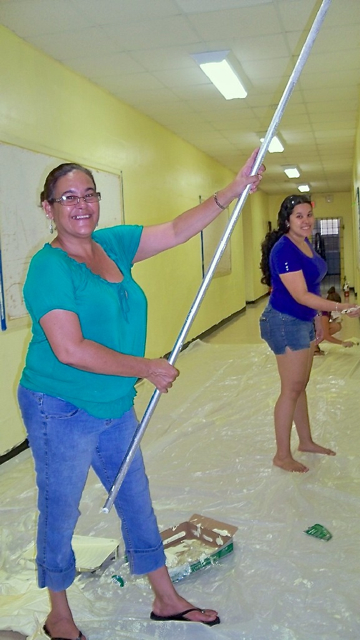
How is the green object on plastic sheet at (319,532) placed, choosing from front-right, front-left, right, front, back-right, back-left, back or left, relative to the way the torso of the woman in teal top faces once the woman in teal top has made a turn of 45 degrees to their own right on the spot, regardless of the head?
back-left

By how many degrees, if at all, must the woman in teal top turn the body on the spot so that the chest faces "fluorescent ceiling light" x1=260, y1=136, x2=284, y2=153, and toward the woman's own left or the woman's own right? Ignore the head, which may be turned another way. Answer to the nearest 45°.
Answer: approximately 135° to the woman's own left

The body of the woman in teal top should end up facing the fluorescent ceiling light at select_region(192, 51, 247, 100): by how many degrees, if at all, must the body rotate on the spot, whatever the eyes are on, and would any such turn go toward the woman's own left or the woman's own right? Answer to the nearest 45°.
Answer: approximately 135° to the woman's own left

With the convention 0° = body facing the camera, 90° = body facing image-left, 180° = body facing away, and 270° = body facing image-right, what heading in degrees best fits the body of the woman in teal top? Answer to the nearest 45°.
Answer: approximately 315°

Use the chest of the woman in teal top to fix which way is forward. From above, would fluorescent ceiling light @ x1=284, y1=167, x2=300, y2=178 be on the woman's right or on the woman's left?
on the woman's left

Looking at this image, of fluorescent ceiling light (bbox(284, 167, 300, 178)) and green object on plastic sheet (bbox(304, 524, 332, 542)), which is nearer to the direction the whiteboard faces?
the green object on plastic sheet

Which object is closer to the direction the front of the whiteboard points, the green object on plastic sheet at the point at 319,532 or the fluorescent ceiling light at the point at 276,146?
the green object on plastic sheet

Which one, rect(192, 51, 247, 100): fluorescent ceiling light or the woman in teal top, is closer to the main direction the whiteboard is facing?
the woman in teal top

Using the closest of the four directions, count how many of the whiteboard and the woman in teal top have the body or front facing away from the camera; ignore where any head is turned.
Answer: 0

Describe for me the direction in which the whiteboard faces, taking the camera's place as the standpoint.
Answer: facing the viewer and to the right of the viewer

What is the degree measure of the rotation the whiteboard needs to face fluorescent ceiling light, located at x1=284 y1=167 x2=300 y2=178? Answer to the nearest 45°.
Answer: approximately 90° to its left

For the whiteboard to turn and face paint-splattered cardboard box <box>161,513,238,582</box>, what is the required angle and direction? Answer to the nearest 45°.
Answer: approximately 45° to its right
